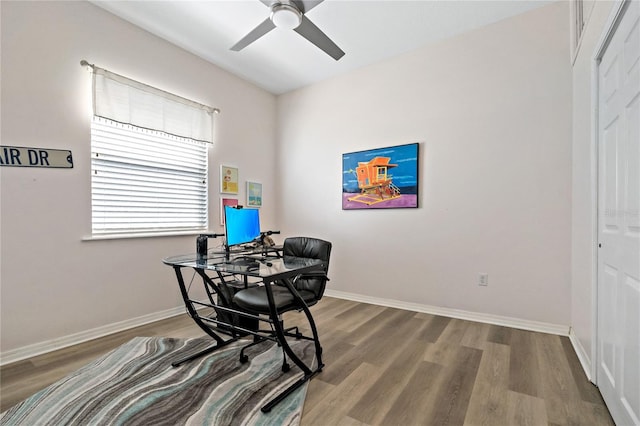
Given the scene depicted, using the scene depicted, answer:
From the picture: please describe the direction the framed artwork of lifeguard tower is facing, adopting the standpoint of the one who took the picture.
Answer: facing the viewer and to the left of the viewer

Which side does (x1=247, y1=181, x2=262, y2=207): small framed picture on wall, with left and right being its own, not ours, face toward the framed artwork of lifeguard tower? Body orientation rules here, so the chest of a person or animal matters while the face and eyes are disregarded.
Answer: front

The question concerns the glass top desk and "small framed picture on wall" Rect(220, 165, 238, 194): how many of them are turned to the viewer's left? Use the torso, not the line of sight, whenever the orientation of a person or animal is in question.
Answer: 0

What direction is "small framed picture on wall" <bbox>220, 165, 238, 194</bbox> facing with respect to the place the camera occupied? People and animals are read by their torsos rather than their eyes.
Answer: facing the viewer and to the right of the viewer

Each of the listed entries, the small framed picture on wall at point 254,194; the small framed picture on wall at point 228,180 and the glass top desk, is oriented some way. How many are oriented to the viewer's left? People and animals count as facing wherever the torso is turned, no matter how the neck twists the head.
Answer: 0

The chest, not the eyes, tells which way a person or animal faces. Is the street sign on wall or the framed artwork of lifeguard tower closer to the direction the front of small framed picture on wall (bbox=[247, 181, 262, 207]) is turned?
the framed artwork of lifeguard tower

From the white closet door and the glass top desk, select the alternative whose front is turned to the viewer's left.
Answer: the white closet door

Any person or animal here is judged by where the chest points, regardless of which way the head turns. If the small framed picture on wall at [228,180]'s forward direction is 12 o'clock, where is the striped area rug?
The striped area rug is roughly at 2 o'clock from the small framed picture on wall.

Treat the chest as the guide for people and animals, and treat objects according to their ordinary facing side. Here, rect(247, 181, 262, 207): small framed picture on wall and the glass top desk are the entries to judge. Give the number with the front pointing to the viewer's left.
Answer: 0

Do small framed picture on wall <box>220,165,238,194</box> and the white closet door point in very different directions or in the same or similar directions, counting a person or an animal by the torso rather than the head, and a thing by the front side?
very different directions

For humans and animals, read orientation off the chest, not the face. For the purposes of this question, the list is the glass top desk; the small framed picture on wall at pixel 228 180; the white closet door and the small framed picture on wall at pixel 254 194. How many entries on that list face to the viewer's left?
1

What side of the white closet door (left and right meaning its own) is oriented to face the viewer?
left

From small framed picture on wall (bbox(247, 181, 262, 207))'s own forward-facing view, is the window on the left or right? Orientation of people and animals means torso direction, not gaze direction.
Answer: on its right

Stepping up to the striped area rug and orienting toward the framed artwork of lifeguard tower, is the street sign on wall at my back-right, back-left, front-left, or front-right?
back-left
